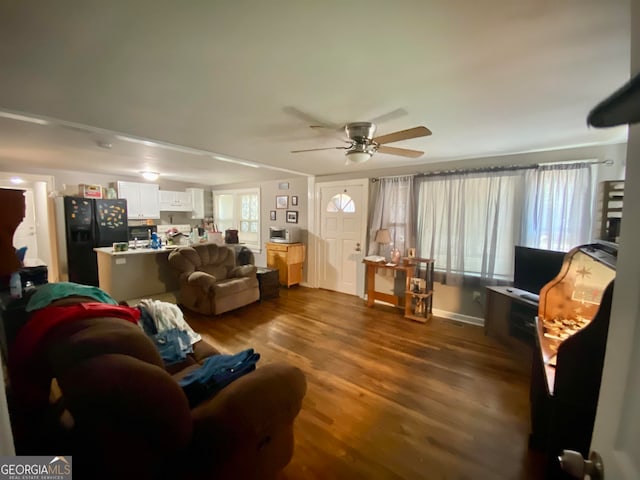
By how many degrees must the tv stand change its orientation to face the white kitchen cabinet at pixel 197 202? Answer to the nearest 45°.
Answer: approximately 45° to its right

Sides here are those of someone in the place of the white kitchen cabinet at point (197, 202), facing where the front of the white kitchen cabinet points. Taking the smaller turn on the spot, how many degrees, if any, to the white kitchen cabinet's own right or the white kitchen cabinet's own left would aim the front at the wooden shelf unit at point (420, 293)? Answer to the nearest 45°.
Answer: approximately 45° to the white kitchen cabinet's own left

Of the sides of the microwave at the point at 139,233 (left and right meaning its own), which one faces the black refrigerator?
right

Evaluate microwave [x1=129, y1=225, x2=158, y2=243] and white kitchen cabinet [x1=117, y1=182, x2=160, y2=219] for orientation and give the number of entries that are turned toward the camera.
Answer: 2

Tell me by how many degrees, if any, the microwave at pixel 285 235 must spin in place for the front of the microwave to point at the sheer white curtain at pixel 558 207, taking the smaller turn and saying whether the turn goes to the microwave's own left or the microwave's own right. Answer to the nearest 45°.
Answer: approximately 90° to the microwave's own left

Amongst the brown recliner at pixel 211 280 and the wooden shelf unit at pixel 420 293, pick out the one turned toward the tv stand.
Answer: the brown recliner

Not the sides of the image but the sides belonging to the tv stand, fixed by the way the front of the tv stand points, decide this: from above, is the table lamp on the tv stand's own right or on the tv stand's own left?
on the tv stand's own right
